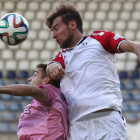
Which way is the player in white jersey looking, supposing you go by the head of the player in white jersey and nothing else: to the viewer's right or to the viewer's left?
to the viewer's left

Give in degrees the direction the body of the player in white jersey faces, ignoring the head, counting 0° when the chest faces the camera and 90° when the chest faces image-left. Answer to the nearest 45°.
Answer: approximately 45°
